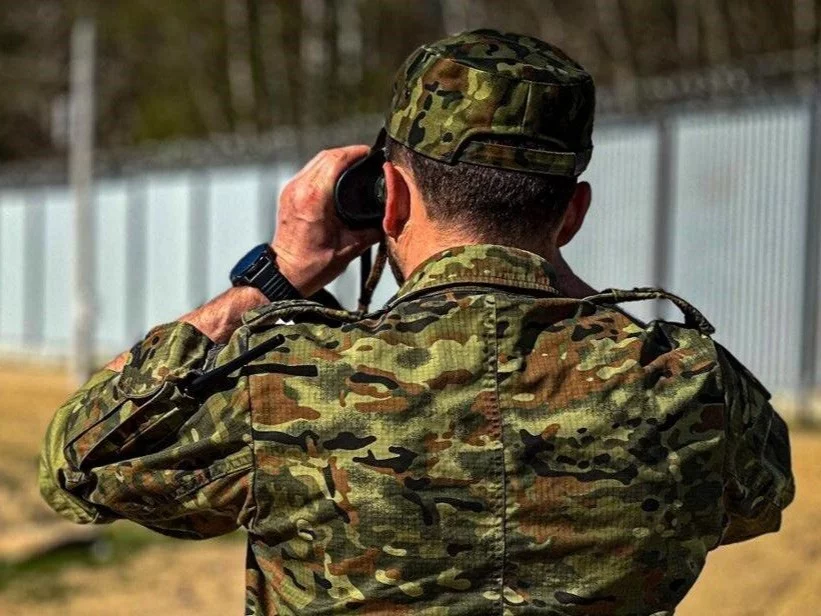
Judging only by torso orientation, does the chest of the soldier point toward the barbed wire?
yes

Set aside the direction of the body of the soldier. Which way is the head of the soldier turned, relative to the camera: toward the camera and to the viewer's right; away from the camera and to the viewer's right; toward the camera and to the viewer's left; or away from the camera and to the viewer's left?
away from the camera and to the viewer's left

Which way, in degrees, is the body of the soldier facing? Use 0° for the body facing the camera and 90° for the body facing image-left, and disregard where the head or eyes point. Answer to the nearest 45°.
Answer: approximately 180°
